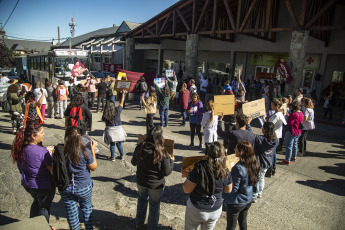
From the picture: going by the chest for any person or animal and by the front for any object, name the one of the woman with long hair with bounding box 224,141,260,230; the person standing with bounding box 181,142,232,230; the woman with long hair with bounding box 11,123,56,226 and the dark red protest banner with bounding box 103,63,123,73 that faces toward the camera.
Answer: the dark red protest banner

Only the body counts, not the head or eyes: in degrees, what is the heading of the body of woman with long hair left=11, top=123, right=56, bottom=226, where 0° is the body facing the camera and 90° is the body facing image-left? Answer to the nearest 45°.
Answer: approximately 225°

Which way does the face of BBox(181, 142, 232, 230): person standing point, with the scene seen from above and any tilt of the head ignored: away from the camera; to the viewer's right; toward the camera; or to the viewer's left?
away from the camera

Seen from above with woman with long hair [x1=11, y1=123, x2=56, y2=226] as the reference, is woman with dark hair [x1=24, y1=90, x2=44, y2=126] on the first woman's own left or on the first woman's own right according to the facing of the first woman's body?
on the first woman's own left

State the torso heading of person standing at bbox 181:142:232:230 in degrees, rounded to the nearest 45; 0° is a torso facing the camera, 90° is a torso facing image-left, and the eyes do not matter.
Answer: approximately 180°

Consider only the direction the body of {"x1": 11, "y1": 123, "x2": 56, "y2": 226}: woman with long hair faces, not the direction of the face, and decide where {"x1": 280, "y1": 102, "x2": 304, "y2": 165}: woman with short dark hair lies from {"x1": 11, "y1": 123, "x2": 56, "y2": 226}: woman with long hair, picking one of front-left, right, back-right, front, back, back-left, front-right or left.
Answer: front-right

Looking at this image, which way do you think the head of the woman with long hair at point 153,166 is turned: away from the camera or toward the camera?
away from the camera

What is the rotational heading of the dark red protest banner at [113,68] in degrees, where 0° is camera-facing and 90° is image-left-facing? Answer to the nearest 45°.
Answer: approximately 0°

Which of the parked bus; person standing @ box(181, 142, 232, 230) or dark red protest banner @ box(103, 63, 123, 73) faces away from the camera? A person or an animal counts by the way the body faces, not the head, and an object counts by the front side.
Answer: the person standing

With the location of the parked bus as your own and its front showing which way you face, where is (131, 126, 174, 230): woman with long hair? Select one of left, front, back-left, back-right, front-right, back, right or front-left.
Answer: front-right

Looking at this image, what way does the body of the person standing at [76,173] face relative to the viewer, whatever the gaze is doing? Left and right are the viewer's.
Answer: facing away from the viewer and to the right of the viewer

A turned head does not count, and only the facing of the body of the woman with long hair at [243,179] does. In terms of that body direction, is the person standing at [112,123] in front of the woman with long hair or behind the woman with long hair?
in front

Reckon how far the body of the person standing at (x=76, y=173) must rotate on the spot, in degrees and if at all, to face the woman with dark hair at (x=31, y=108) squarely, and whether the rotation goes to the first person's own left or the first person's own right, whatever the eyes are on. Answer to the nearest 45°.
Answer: approximately 45° to the first person's own left

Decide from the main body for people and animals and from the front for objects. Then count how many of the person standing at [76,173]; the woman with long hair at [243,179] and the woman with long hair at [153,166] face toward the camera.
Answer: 0
